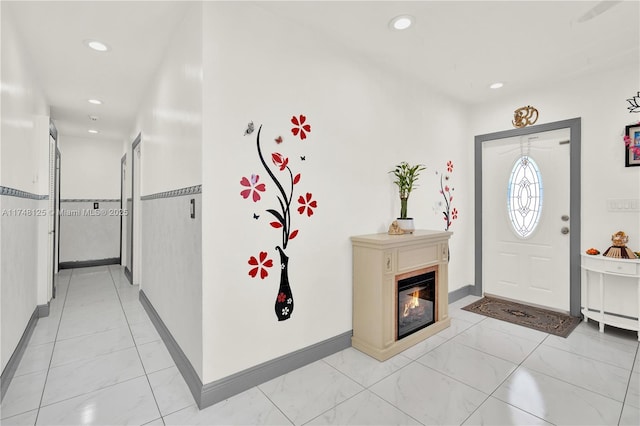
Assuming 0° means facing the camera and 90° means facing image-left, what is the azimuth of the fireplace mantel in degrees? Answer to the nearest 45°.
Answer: approximately 315°

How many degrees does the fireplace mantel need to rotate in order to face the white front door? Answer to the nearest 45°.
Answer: approximately 90° to its left

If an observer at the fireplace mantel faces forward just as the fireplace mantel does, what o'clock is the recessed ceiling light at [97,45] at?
The recessed ceiling light is roughly at 4 o'clock from the fireplace mantel.

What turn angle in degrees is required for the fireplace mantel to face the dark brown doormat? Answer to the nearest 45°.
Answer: approximately 90° to its left

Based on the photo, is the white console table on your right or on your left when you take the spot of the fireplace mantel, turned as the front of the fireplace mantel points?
on your left

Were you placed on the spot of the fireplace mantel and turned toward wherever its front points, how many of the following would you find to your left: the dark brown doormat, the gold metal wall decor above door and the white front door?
3

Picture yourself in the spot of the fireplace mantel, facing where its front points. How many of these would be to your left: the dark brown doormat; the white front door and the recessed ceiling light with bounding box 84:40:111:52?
2

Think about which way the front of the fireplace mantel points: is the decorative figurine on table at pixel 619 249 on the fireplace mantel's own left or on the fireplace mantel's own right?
on the fireplace mantel's own left
